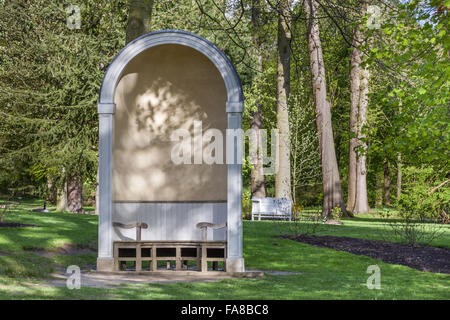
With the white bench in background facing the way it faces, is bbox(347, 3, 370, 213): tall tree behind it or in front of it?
behind

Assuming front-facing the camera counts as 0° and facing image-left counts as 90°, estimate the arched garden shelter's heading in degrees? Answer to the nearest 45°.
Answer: approximately 0°

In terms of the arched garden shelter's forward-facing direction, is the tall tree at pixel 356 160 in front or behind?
behind
